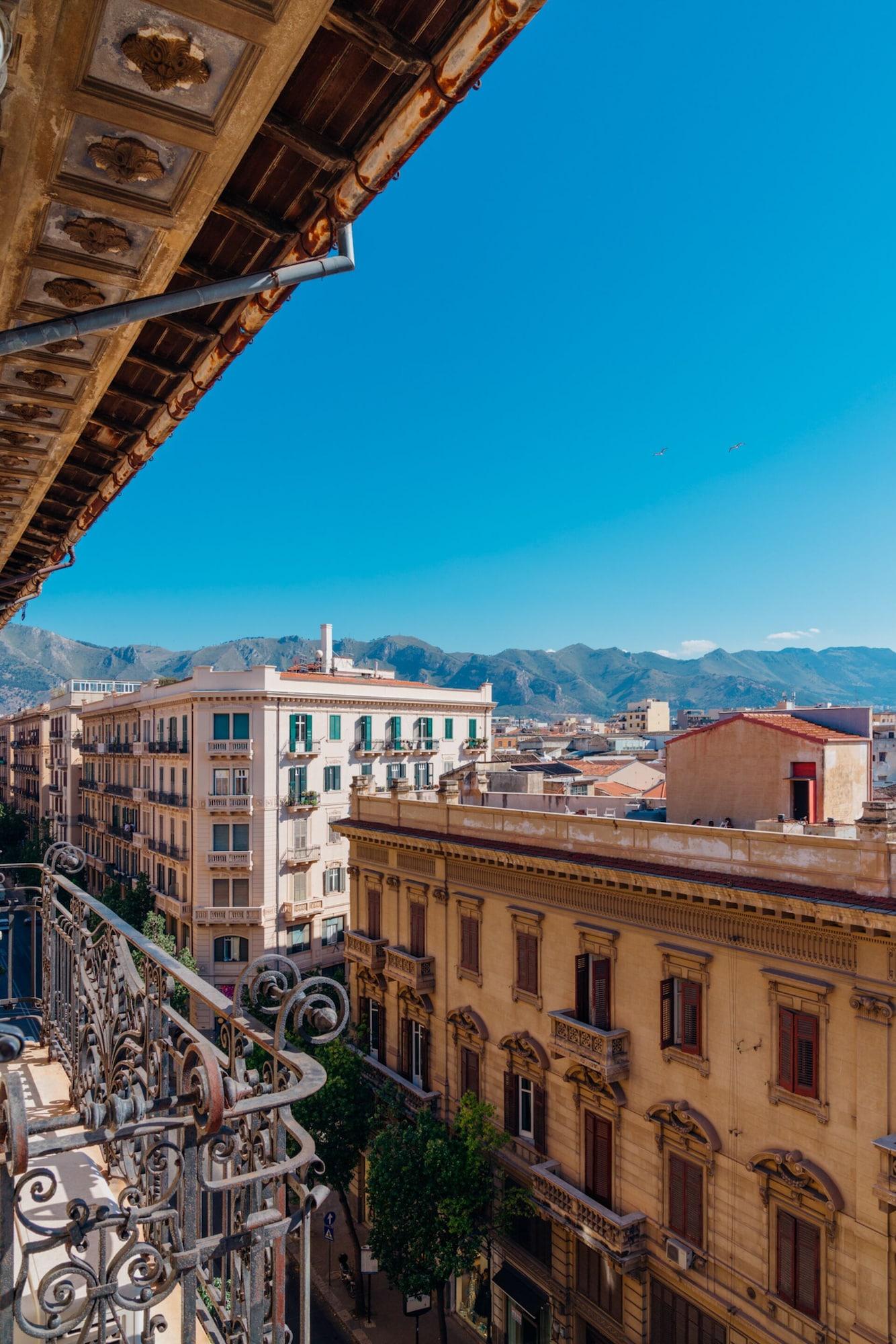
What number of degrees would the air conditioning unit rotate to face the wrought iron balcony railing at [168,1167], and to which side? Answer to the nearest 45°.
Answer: approximately 45° to its left

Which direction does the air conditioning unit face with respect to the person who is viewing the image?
facing the viewer and to the left of the viewer

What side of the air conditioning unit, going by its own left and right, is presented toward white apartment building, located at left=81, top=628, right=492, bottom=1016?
right

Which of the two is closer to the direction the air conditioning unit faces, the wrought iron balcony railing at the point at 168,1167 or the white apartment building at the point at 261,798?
the wrought iron balcony railing

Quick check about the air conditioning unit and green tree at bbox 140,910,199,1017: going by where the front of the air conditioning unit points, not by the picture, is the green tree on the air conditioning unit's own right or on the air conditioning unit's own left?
on the air conditioning unit's own right

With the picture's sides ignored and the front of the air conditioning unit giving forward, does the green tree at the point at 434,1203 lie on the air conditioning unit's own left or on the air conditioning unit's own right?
on the air conditioning unit's own right
